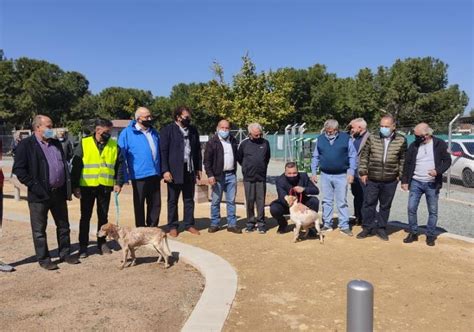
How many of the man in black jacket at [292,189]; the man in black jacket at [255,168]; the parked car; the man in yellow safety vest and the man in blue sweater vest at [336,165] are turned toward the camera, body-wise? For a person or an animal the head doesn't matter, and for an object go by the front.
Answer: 4

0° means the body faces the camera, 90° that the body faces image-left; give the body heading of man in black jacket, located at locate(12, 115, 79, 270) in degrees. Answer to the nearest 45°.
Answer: approximately 315°

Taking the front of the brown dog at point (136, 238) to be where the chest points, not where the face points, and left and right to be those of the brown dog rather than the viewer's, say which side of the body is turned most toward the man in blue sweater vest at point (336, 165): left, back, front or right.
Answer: back

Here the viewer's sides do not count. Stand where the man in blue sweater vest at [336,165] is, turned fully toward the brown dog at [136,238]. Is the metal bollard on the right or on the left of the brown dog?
left

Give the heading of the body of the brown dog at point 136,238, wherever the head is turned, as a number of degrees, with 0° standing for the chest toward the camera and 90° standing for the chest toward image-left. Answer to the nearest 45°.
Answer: approximately 90°

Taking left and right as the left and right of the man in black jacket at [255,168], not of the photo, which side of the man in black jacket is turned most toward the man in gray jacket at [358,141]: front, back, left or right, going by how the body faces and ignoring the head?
left

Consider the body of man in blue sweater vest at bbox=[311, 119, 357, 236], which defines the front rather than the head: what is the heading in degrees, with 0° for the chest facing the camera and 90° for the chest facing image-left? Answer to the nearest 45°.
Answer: approximately 0°

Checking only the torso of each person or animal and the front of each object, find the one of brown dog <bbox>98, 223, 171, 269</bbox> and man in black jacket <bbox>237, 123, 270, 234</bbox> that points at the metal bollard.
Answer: the man in black jacket
